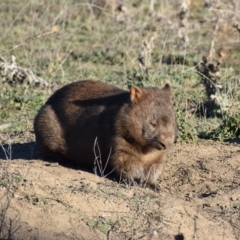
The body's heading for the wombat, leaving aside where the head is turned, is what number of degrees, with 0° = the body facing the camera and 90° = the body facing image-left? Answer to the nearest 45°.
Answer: approximately 315°

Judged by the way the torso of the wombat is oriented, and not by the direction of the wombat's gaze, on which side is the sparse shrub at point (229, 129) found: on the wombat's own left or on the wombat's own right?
on the wombat's own left

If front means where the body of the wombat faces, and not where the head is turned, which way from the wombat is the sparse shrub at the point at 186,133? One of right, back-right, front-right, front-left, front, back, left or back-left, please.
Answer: left
